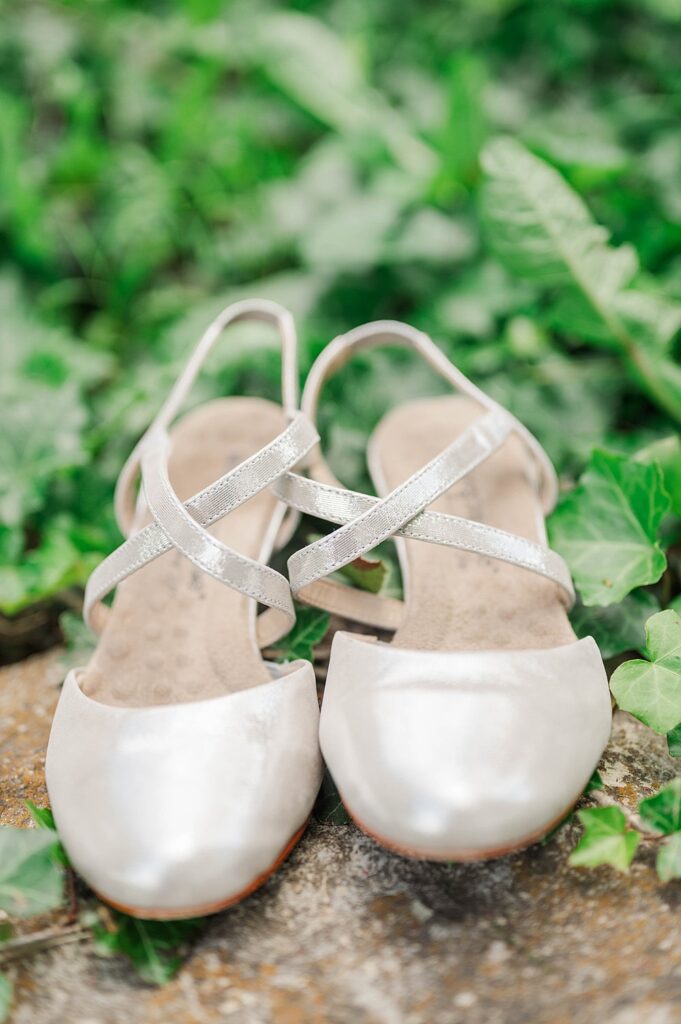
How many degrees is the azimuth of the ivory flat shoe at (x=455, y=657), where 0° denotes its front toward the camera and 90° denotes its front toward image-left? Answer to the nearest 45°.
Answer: approximately 0°

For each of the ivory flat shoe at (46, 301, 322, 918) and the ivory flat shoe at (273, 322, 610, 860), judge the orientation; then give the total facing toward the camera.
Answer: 2
